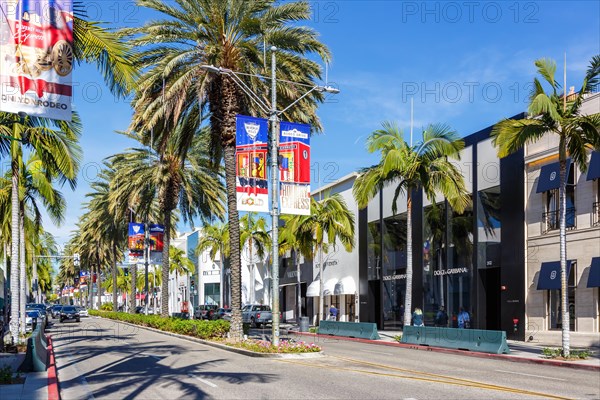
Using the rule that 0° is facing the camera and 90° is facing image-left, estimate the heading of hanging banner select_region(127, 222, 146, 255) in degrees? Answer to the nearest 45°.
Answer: approximately 0°

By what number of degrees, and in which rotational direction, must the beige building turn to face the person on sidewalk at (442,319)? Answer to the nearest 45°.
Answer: approximately 90° to its right

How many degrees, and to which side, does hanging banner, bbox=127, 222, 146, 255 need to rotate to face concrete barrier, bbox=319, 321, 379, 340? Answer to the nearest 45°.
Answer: approximately 45° to its left

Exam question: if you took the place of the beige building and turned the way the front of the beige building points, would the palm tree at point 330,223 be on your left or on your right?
on your right

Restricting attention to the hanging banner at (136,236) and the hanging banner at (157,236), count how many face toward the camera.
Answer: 2

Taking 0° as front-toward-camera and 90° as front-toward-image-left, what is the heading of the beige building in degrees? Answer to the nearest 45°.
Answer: approximately 45°

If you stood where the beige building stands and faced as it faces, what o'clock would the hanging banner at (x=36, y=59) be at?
The hanging banner is roughly at 11 o'clock from the beige building.

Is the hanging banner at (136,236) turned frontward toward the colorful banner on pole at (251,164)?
yes
